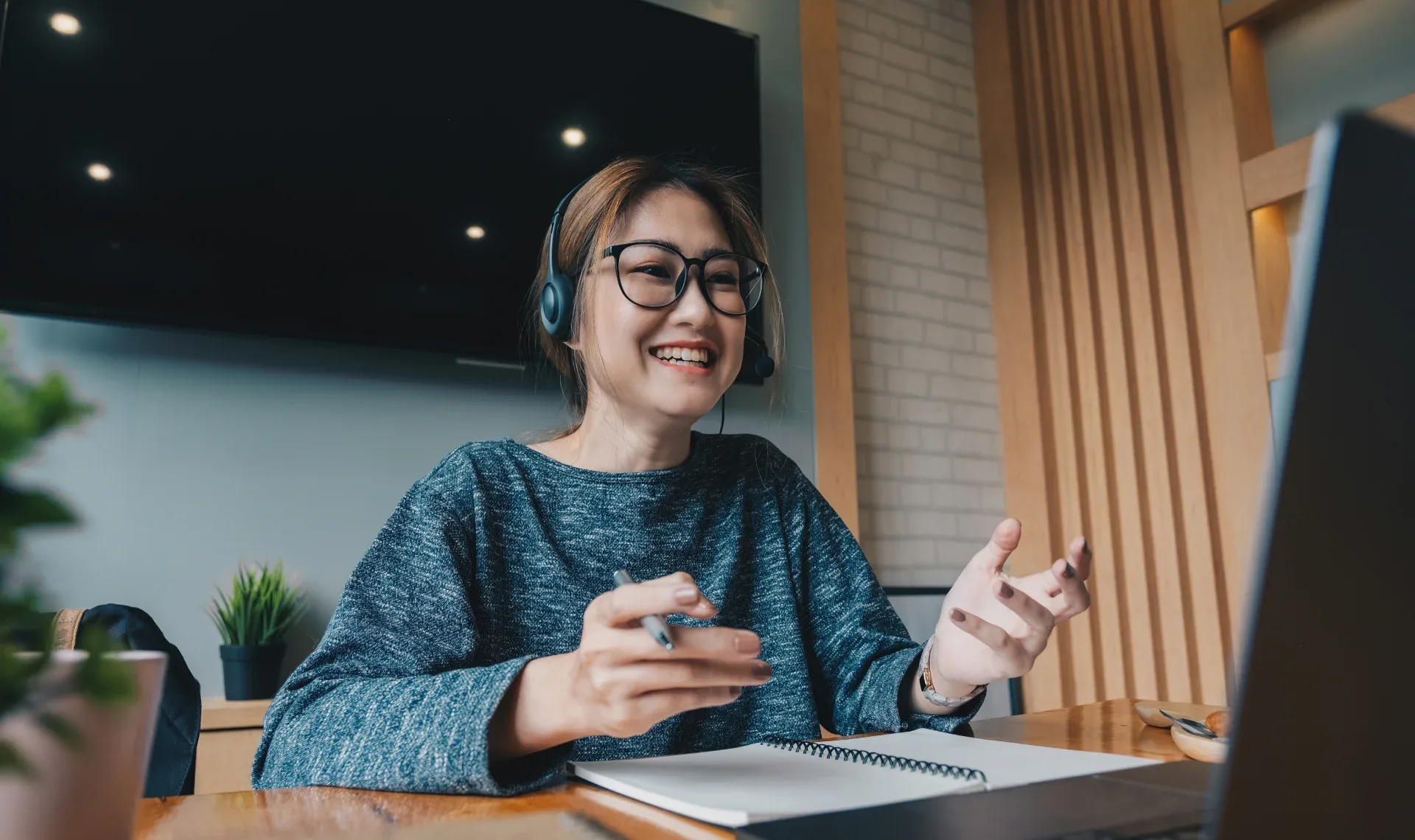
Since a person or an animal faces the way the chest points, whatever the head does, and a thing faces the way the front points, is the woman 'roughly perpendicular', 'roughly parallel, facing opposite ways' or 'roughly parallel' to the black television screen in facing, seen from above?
roughly parallel

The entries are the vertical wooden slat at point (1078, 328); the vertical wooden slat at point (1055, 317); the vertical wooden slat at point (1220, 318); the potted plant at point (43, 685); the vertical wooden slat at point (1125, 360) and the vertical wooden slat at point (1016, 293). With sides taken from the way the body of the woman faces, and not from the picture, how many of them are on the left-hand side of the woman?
5

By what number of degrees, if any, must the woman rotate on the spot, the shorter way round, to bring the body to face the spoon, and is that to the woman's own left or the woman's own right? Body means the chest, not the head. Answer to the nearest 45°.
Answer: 0° — they already face it

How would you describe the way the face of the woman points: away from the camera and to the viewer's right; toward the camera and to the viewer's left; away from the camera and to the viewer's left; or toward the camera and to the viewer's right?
toward the camera and to the viewer's right

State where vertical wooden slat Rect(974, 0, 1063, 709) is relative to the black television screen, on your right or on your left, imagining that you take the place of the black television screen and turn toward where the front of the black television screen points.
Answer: on your left

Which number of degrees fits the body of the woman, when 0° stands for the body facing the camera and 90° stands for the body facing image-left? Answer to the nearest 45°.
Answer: approximately 315°

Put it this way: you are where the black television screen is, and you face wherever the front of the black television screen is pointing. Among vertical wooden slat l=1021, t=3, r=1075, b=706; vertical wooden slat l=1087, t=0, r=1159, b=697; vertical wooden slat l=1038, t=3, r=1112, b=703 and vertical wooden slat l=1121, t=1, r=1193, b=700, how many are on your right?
0

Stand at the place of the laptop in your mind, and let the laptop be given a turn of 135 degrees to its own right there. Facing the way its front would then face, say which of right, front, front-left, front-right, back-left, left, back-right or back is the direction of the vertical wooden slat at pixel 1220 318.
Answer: left

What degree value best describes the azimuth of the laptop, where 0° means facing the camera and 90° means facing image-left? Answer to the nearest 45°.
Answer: approximately 135°

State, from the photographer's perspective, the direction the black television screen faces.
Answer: facing the viewer and to the right of the viewer

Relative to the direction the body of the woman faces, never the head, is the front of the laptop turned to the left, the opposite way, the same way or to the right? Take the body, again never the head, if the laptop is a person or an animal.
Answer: the opposite way

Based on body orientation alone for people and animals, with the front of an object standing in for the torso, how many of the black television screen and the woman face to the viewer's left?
0

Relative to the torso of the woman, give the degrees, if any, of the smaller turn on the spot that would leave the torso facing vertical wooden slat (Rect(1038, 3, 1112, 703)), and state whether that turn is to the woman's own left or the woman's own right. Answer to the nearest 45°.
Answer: approximately 90° to the woman's own left

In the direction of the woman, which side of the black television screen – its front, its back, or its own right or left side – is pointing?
front

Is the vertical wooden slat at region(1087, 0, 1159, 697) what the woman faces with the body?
no

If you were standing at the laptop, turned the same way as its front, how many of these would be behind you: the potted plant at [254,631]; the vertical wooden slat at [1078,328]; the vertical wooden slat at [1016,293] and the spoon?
0

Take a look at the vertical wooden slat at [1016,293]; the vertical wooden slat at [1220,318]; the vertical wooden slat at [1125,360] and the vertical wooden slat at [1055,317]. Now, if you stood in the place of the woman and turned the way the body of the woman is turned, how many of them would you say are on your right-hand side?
0
